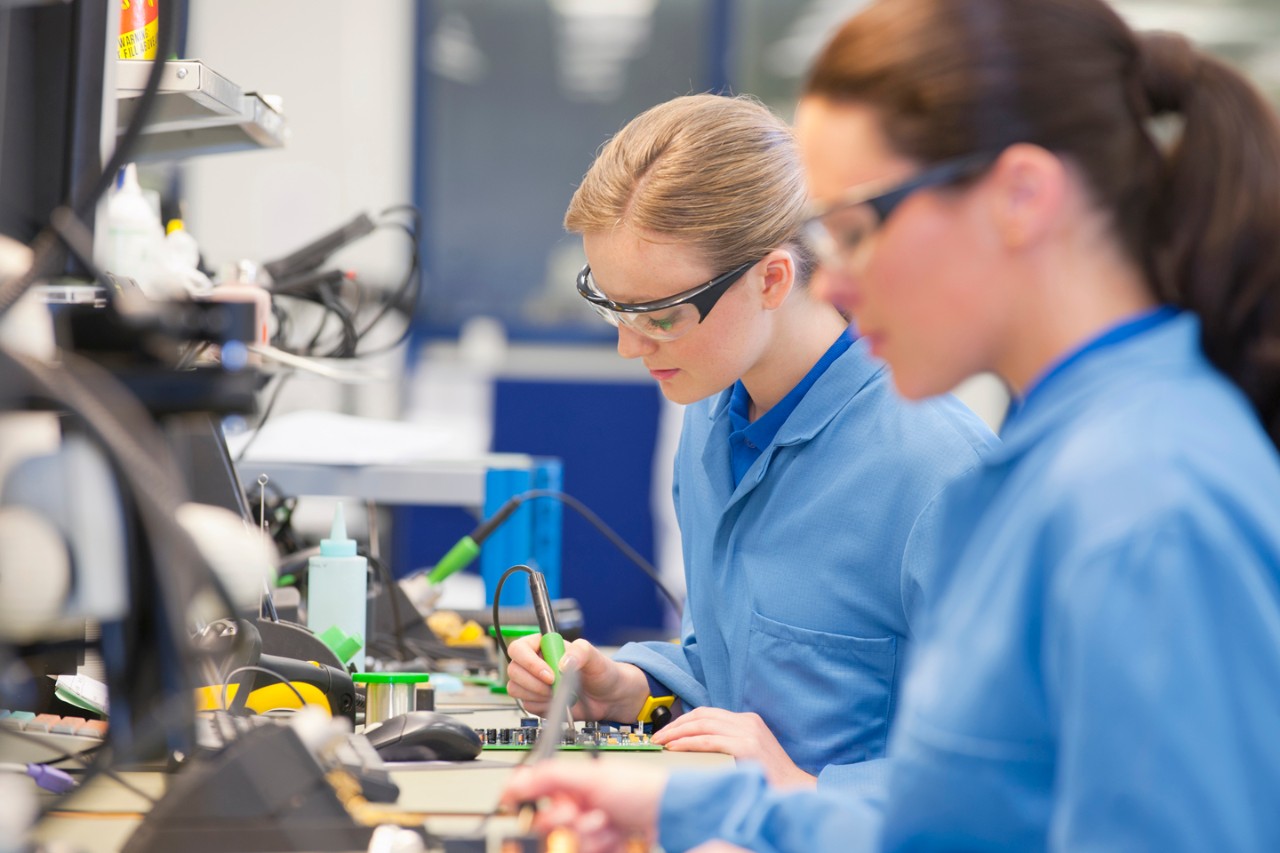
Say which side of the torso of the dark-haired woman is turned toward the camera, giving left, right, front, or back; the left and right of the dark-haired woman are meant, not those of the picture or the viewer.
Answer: left

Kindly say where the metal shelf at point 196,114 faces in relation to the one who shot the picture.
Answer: facing to the right of the viewer

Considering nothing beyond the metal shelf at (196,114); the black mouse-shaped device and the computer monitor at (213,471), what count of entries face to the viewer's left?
1

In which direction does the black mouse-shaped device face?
to the viewer's left

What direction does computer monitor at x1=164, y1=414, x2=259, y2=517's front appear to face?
to the viewer's right

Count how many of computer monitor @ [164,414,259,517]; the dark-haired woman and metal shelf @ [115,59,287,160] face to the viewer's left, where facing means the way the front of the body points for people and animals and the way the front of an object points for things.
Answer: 1

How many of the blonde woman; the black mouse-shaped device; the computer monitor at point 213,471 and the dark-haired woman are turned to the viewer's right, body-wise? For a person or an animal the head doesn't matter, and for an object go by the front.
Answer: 1

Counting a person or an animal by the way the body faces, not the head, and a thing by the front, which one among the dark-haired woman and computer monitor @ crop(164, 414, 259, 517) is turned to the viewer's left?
the dark-haired woman

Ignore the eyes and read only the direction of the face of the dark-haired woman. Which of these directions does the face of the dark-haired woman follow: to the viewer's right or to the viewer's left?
to the viewer's left

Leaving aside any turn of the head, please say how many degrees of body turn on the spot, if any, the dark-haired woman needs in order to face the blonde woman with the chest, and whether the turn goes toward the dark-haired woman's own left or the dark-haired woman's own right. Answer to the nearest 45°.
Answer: approximately 90° to the dark-haired woman's own right

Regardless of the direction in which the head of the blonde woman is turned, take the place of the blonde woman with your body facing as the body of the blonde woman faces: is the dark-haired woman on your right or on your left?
on your left

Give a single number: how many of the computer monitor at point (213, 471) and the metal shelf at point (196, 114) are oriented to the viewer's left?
0
